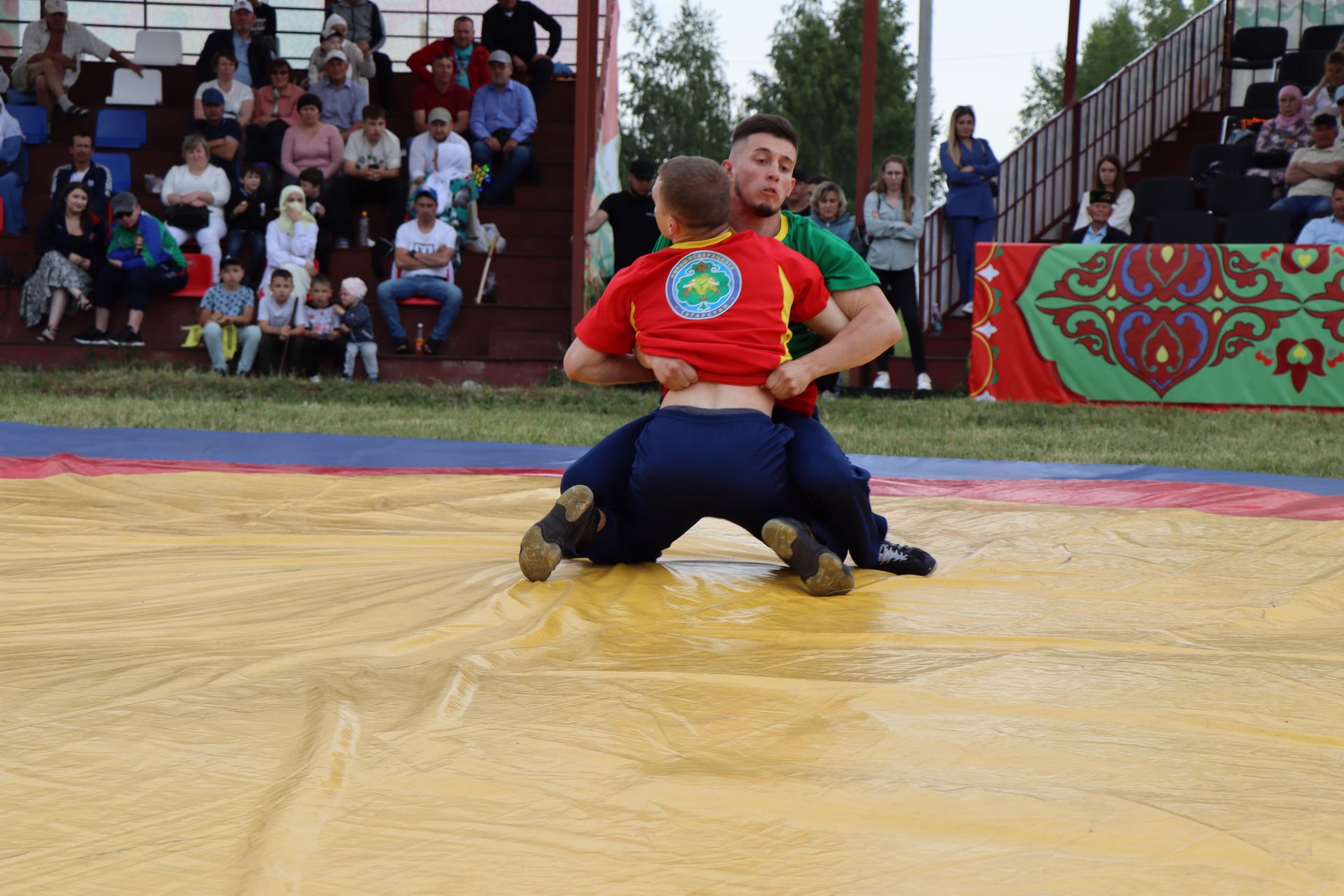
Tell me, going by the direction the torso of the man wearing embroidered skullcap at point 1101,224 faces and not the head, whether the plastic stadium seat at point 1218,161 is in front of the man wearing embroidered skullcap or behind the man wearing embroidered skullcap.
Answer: behind

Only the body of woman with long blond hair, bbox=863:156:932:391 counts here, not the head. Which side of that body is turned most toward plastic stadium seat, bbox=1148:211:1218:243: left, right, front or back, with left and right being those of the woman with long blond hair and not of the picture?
left

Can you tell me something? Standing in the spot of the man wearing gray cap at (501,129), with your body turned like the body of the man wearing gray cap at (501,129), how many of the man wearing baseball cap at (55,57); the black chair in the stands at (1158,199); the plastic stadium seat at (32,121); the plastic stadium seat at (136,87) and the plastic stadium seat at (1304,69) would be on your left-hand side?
2

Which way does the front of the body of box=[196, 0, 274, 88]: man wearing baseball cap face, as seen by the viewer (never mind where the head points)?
toward the camera

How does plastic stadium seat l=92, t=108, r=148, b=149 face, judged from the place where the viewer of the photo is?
facing the viewer

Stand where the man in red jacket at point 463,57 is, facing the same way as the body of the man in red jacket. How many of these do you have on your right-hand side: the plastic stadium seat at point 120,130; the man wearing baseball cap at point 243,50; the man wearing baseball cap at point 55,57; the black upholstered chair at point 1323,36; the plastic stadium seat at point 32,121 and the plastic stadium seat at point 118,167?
5

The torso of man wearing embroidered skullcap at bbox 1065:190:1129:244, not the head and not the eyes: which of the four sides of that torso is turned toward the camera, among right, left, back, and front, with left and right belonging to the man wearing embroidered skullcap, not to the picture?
front

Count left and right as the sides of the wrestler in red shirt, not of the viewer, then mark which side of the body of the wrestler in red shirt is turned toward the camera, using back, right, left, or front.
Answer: back

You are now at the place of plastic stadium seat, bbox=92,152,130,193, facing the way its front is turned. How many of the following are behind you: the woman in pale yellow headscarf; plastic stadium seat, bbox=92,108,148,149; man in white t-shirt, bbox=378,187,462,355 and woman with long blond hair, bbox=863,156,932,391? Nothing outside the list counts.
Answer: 1

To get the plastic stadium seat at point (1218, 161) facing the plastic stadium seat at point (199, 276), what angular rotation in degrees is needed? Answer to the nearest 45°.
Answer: approximately 90° to its right

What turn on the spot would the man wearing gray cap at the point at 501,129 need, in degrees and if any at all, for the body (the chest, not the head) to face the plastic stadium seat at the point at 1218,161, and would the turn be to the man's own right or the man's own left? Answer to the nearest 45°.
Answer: approximately 90° to the man's own left

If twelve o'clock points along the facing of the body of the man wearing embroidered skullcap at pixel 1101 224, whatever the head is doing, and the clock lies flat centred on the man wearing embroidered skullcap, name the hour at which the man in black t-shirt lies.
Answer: The man in black t-shirt is roughly at 2 o'clock from the man wearing embroidered skullcap.

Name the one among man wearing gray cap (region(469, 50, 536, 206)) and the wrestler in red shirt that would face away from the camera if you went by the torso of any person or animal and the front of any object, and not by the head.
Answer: the wrestler in red shirt

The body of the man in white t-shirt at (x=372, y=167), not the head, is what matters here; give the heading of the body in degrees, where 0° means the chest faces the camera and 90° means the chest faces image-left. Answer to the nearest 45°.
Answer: approximately 0°

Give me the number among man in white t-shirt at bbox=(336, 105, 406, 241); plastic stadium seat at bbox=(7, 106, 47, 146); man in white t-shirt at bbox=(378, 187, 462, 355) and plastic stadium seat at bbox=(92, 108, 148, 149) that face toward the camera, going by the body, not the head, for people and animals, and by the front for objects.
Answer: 4
